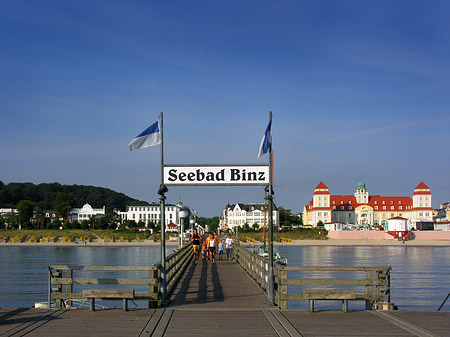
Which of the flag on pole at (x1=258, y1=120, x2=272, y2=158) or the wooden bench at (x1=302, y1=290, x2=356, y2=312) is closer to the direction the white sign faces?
the wooden bench

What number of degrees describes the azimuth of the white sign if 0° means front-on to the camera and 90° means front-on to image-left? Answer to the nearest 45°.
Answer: approximately 0°

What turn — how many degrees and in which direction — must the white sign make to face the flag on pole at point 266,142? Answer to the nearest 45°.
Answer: approximately 90° to its left

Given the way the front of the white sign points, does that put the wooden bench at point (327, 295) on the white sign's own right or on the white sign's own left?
on the white sign's own left

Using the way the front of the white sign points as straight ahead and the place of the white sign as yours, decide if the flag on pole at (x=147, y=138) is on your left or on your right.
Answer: on your right
